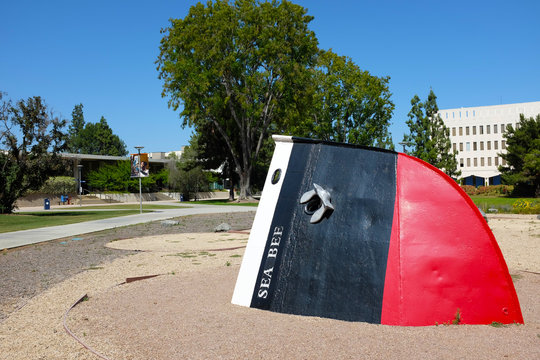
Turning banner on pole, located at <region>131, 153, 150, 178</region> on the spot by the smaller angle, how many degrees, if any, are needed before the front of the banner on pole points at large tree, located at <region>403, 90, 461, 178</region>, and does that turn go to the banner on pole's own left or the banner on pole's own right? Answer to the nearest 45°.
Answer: approximately 90° to the banner on pole's own left

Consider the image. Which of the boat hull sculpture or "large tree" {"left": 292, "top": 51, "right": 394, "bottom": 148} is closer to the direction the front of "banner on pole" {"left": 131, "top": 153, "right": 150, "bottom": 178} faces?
the boat hull sculpture

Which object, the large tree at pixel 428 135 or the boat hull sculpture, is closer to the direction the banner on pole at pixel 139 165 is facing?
the boat hull sculpture

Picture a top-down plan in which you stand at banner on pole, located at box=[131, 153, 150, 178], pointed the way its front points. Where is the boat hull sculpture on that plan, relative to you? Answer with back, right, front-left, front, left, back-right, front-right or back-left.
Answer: front

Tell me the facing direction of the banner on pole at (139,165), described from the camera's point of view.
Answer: facing the viewer

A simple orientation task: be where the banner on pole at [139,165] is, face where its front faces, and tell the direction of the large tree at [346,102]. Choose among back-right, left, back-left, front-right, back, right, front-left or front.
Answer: left

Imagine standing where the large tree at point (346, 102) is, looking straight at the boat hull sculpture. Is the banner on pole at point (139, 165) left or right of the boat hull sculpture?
right
